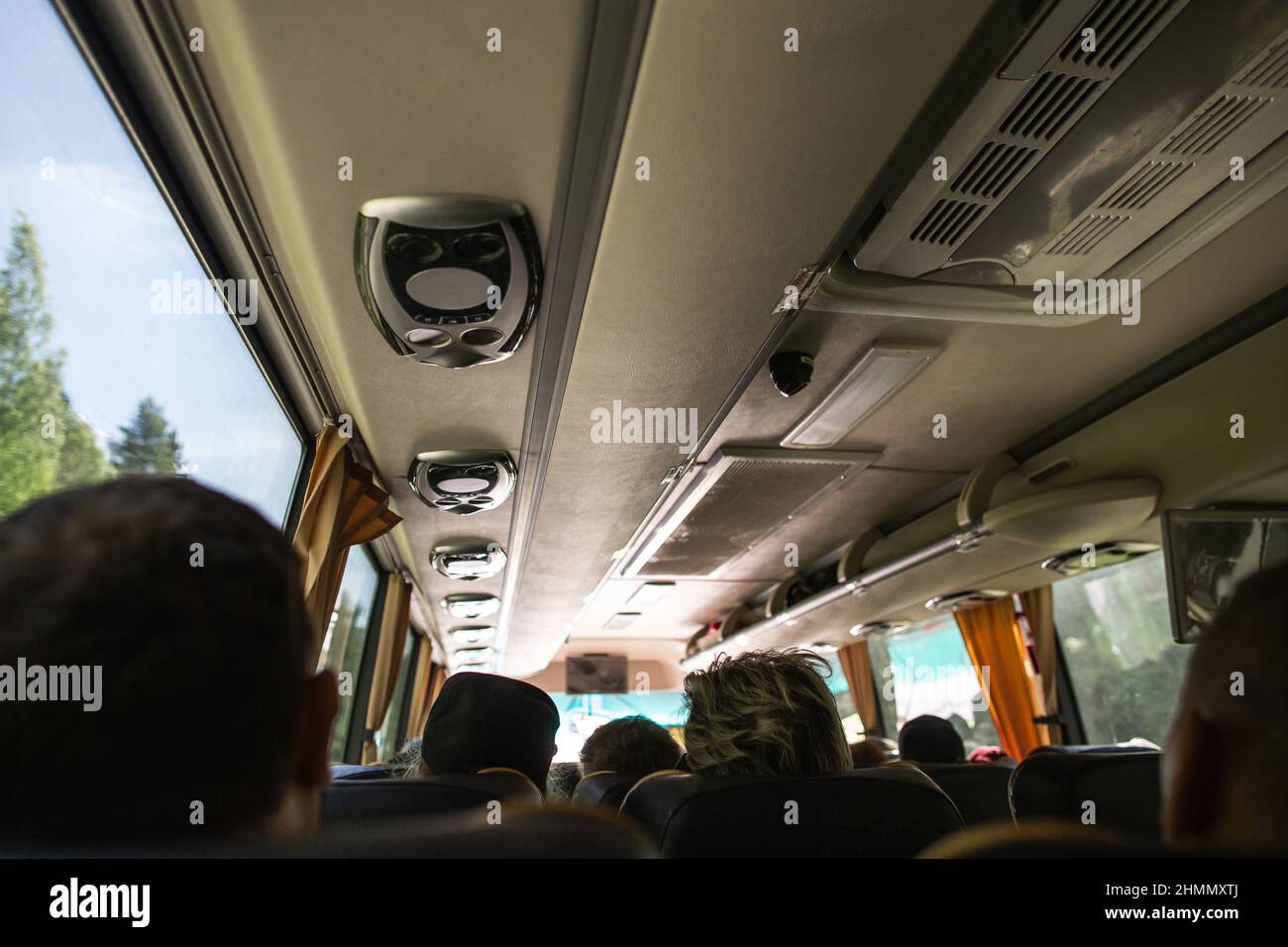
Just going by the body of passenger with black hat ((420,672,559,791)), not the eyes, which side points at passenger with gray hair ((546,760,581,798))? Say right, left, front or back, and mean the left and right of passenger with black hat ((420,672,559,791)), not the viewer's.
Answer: front

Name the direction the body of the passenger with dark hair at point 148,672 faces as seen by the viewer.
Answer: away from the camera

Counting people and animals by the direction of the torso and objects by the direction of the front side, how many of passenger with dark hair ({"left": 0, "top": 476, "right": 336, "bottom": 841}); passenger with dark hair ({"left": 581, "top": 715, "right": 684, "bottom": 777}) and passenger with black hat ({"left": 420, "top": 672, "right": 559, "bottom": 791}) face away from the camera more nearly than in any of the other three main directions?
3

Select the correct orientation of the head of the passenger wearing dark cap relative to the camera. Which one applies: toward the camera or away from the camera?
away from the camera

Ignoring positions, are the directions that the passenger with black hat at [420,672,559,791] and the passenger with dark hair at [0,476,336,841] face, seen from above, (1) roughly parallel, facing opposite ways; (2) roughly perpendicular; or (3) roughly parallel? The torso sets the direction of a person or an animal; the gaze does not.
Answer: roughly parallel

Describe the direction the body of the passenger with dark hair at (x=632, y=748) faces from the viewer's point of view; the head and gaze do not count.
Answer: away from the camera

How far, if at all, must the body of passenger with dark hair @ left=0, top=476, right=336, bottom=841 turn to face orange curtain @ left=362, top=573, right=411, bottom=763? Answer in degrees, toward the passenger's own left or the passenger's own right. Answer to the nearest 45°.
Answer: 0° — they already face it

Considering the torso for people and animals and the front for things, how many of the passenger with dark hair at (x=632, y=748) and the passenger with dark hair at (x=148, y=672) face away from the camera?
2

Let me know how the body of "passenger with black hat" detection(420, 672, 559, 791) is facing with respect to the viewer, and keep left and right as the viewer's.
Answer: facing away from the viewer

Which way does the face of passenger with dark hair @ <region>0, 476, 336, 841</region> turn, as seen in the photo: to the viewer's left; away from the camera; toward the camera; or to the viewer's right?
away from the camera

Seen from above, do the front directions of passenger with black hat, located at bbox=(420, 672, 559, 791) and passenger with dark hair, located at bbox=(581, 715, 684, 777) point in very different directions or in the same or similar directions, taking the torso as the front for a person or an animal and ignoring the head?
same or similar directions
